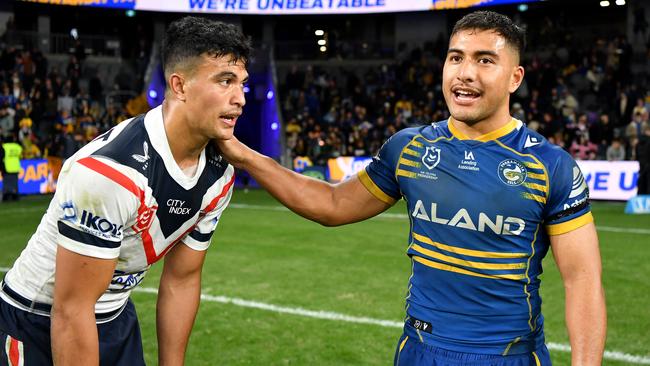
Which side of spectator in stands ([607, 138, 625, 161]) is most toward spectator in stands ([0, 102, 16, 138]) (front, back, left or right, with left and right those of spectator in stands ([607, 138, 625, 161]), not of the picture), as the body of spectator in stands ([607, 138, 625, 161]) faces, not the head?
right

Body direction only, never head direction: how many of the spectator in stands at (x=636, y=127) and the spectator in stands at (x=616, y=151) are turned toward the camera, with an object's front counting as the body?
2

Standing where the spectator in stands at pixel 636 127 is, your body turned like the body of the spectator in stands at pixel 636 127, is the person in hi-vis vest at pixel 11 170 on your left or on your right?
on your right

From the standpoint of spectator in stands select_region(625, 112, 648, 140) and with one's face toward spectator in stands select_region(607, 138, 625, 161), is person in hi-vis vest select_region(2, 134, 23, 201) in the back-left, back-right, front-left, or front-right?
front-right

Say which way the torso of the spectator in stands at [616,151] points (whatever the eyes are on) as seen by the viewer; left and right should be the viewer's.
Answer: facing the viewer

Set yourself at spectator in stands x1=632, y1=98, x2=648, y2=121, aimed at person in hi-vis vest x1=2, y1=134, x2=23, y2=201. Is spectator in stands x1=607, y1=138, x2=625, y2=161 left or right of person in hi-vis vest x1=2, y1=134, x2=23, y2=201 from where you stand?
left

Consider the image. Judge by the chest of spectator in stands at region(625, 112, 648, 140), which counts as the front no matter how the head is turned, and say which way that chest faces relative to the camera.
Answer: toward the camera

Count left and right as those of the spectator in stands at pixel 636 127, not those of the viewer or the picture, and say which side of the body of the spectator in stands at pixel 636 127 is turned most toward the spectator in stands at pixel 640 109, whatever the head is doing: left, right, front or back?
back

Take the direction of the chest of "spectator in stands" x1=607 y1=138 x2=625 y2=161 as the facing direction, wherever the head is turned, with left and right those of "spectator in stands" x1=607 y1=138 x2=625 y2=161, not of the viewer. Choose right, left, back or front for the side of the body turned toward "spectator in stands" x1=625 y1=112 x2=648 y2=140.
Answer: back

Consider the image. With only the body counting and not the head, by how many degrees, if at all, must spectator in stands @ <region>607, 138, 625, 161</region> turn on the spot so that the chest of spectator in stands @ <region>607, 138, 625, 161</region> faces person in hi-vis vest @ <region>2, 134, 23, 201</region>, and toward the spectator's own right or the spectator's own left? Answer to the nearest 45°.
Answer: approximately 45° to the spectator's own right

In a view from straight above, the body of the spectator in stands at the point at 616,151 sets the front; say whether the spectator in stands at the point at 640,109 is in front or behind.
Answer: behind

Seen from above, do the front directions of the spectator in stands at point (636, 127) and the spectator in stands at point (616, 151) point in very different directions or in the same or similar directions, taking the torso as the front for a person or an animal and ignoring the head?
same or similar directions

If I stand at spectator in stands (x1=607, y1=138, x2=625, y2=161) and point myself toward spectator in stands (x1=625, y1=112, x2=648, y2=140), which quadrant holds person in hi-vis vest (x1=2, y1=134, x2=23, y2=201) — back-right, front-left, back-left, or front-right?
back-left

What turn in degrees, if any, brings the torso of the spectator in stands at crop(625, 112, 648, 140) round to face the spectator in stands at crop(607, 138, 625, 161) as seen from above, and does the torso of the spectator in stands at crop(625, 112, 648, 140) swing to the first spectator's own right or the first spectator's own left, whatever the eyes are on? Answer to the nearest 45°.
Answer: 0° — they already face them

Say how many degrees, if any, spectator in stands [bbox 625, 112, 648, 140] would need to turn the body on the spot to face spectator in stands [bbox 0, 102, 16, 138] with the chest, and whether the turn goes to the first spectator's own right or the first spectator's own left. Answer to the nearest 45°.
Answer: approximately 90° to the first spectator's own right
